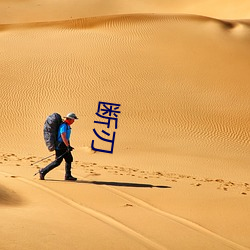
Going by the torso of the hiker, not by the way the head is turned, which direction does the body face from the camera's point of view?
to the viewer's right
